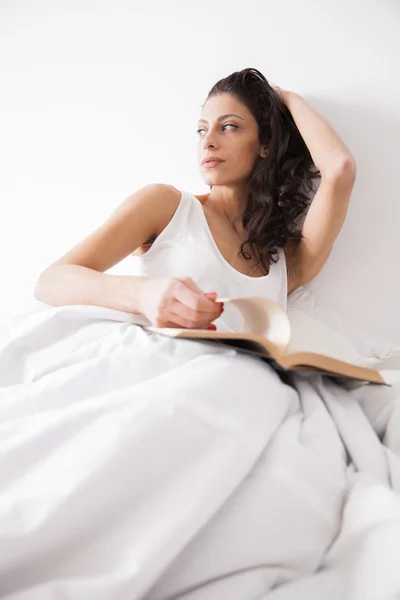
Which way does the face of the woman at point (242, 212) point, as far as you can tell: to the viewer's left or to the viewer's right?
to the viewer's left

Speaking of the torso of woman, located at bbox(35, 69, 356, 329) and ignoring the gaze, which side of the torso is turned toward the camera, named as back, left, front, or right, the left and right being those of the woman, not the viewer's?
front
